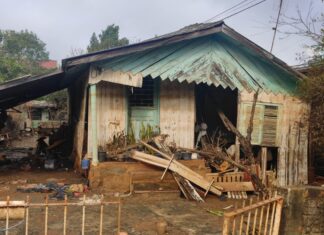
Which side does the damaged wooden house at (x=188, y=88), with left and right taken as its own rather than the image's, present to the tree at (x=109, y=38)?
back

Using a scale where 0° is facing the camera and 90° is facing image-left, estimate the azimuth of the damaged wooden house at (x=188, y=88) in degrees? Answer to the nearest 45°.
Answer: approximately 0°

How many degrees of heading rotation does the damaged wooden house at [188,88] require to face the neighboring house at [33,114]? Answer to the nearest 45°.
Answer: approximately 135° to its right

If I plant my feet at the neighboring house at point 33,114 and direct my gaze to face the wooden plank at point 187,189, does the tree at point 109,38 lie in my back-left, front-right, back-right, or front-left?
back-left
